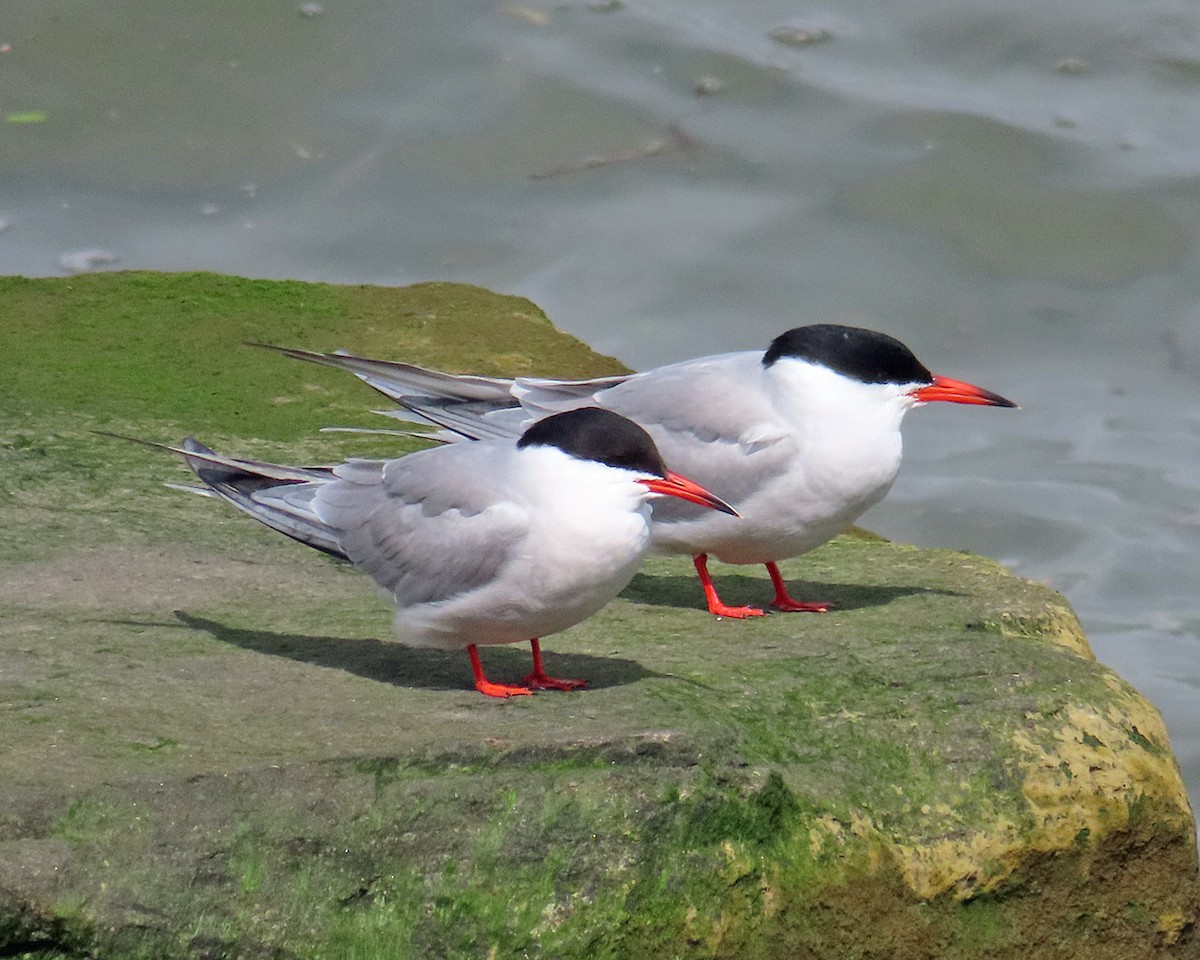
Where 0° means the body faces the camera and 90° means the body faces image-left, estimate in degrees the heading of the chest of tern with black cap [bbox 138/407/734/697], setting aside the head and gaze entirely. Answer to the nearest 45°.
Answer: approximately 270°

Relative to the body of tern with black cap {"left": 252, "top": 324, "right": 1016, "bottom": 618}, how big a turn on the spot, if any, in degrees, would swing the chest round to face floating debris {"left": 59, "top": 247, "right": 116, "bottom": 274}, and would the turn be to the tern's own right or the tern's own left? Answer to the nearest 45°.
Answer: approximately 135° to the tern's own left

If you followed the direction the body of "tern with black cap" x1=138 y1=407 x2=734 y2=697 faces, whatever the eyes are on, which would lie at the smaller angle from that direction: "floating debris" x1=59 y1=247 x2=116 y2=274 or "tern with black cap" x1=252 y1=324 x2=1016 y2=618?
the tern with black cap

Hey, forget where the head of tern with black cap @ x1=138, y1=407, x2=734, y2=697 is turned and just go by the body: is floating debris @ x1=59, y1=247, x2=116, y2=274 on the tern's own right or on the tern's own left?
on the tern's own left

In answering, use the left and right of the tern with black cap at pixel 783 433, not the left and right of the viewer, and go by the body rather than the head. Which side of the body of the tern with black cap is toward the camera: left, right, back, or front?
right

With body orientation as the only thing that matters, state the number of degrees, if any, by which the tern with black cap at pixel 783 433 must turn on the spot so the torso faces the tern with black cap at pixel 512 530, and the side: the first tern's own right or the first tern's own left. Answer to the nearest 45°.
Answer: approximately 135° to the first tern's own right

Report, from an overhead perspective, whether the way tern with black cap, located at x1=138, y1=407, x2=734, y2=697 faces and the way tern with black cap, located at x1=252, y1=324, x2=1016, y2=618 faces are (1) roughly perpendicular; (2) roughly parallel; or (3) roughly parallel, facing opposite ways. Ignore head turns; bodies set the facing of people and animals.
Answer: roughly parallel

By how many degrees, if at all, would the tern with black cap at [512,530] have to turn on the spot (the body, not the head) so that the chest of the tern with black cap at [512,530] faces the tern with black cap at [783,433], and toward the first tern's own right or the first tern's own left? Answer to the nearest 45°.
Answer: approximately 45° to the first tern's own left

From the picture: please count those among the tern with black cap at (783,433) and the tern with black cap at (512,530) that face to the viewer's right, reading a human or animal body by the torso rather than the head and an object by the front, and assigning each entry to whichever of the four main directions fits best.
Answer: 2
